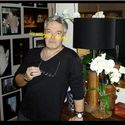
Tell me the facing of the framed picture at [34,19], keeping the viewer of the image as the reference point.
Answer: facing the viewer

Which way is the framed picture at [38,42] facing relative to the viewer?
toward the camera

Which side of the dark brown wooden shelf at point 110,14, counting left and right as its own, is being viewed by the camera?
front

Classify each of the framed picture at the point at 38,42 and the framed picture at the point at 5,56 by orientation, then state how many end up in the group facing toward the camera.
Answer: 2
